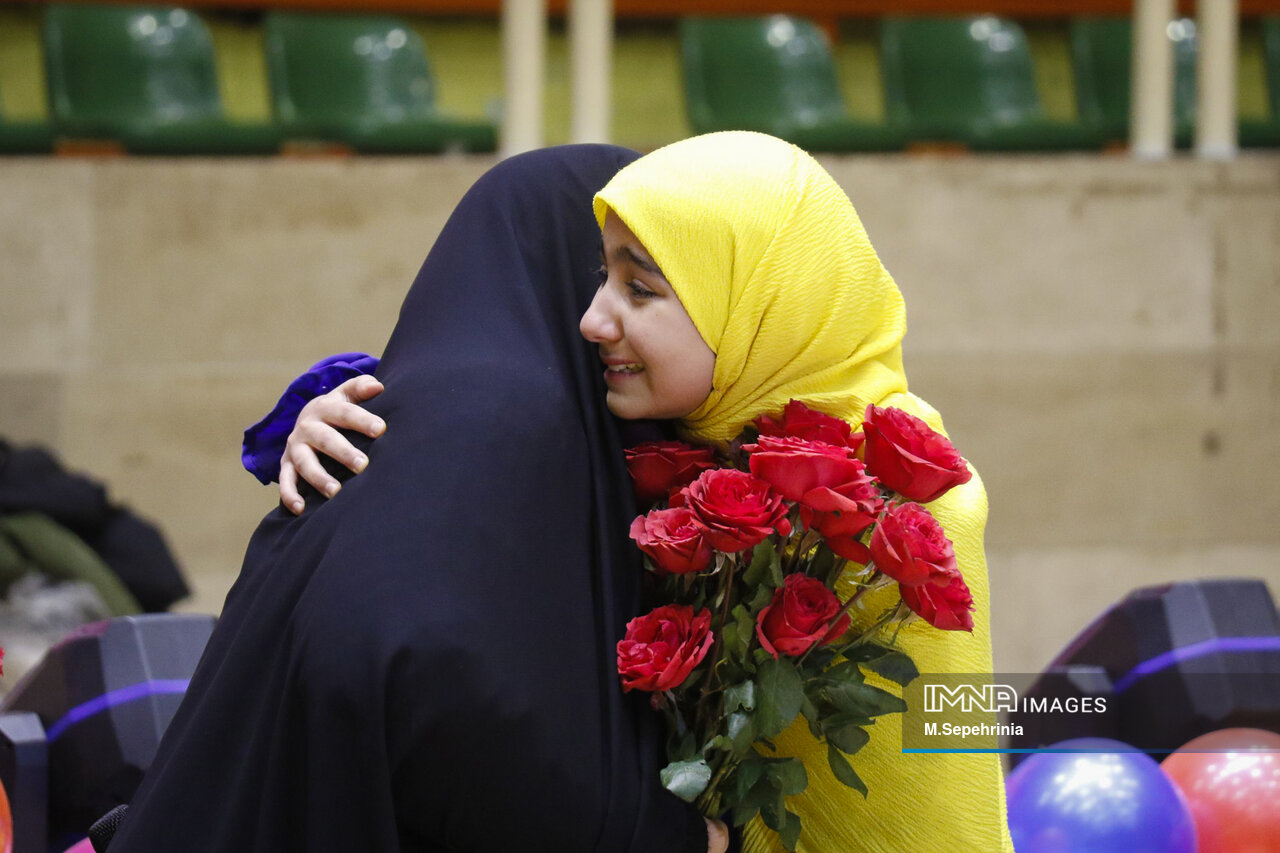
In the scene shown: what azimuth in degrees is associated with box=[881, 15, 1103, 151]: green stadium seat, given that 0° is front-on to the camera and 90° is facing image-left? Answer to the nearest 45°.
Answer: approximately 315°

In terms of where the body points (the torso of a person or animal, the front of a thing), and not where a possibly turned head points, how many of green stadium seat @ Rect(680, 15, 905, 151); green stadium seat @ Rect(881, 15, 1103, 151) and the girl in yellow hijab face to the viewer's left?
1

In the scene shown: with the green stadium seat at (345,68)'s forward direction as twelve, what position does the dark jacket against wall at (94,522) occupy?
The dark jacket against wall is roughly at 2 o'clock from the green stadium seat.

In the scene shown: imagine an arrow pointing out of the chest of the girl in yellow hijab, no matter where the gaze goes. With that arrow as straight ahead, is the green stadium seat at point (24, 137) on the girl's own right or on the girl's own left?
on the girl's own right

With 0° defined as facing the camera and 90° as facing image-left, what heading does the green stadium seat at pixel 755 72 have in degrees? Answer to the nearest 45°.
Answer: approximately 315°

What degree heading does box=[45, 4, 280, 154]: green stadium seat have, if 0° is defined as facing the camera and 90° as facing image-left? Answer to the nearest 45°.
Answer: approximately 315°

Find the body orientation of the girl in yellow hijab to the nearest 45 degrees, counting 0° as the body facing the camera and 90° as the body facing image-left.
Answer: approximately 90°

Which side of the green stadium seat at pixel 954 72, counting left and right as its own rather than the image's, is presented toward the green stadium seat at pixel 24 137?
right

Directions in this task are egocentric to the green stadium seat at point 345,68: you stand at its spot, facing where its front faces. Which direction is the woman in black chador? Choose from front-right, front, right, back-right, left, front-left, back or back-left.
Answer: front-right

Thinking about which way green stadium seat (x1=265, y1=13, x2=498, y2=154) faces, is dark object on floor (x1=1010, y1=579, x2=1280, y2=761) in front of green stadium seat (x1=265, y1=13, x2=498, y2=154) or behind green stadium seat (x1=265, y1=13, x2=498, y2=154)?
in front

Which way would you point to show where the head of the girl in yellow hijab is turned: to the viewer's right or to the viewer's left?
to the viewer's left

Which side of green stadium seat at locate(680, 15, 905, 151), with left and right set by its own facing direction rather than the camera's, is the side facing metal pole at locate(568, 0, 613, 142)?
right
